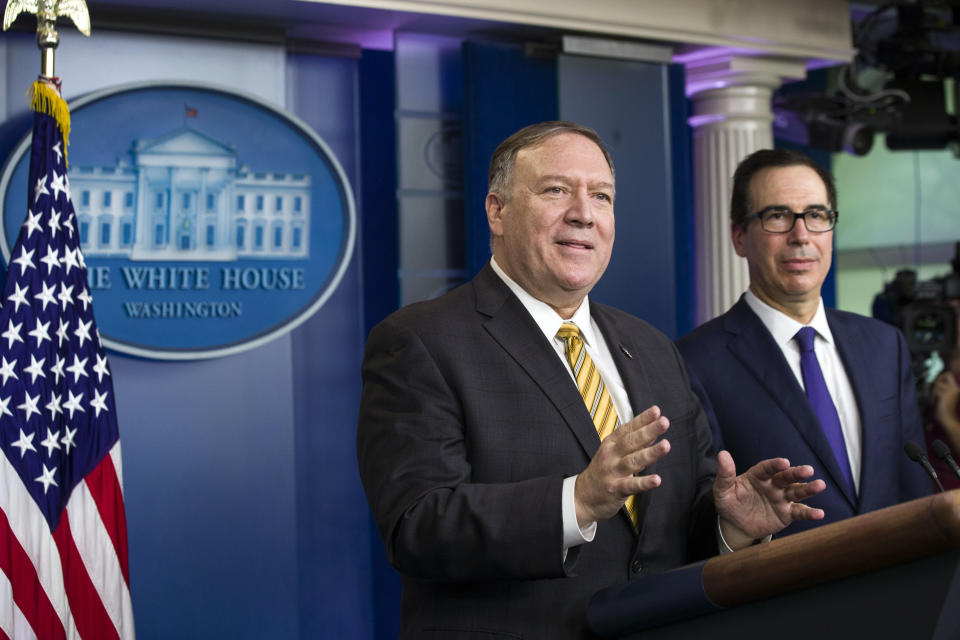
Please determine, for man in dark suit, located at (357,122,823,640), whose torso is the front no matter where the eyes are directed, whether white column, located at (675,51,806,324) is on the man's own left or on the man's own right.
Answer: on the man's own left

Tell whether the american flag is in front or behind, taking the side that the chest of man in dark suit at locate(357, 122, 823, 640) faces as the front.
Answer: behind

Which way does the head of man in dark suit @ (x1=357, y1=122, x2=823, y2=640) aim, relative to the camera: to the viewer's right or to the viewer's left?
to the viewer's right

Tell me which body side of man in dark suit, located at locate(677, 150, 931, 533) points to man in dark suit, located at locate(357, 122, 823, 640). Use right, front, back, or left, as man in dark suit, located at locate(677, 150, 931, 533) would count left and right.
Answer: right

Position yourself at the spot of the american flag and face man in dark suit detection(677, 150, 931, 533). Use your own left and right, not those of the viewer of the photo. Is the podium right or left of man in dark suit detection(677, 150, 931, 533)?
right

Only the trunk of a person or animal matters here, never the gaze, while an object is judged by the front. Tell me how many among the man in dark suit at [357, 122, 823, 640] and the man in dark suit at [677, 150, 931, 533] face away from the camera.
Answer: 0

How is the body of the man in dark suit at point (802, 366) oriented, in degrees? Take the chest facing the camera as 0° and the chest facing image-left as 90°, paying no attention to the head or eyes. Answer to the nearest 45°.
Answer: approximately 315°

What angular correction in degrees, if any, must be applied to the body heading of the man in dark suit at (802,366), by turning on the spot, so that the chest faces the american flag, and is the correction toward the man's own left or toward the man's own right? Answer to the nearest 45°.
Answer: approximately 135° to the man's own right

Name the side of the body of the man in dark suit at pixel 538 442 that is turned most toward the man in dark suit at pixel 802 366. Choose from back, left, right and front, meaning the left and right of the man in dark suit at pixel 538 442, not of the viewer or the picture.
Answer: left

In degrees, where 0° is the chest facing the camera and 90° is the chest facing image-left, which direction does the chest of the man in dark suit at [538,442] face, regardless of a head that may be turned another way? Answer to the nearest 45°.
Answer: approximately 315°

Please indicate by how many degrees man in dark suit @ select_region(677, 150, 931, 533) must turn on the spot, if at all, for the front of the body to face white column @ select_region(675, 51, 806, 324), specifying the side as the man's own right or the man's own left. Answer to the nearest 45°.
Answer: approximately 135° to the man's own left
